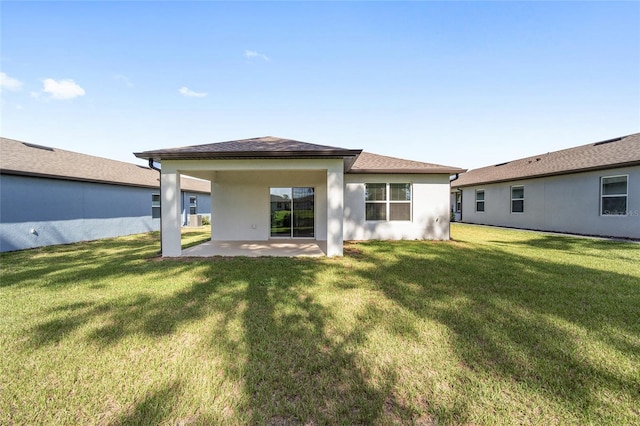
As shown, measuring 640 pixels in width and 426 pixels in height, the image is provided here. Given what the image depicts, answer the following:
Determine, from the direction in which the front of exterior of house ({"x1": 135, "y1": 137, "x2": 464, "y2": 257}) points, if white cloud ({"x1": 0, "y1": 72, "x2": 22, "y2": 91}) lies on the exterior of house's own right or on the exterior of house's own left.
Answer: on the exterior of house's own left

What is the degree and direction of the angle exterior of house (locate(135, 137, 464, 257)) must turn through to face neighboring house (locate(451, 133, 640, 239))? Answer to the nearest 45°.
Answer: approximately 90° to its right

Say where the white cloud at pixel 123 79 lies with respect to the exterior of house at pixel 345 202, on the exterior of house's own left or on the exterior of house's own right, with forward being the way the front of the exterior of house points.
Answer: on the exterior of house's own left

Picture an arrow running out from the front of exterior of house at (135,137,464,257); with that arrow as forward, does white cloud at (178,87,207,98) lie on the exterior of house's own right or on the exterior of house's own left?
on the exterior of house's own left

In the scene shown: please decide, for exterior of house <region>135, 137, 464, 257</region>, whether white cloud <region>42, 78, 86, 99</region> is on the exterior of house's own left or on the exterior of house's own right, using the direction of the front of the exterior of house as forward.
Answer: on the exterior of house's own left

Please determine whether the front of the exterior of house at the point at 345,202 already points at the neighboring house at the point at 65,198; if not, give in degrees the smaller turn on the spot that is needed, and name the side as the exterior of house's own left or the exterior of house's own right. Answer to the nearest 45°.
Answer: approximately 90° to the exterior of house's own left
